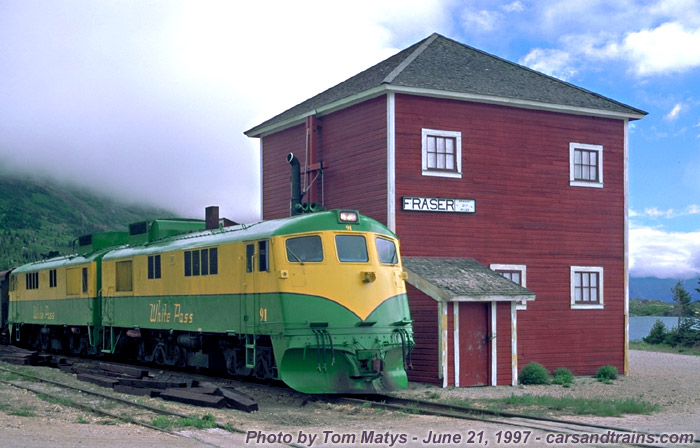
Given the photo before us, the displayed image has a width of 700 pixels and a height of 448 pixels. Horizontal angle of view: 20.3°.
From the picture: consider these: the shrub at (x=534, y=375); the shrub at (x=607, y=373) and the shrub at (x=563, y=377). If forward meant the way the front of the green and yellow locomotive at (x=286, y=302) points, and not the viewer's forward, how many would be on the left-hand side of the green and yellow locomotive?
3

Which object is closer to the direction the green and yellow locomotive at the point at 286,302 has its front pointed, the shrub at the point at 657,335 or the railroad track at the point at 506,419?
the railroad track

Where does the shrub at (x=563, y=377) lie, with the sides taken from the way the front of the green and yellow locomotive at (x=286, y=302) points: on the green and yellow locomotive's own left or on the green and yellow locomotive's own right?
on the green and yellow locomotive's own left

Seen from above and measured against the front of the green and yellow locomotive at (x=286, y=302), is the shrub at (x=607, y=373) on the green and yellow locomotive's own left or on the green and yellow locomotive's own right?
on the green and yellow locomotive's own left

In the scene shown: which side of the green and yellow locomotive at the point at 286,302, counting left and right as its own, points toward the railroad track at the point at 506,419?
front

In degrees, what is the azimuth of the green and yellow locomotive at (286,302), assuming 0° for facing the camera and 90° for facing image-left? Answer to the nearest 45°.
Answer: approximately 315°

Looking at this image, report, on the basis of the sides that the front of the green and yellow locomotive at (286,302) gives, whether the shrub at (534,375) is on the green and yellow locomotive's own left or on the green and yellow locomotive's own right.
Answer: on the green and yellow locomotive's own left
